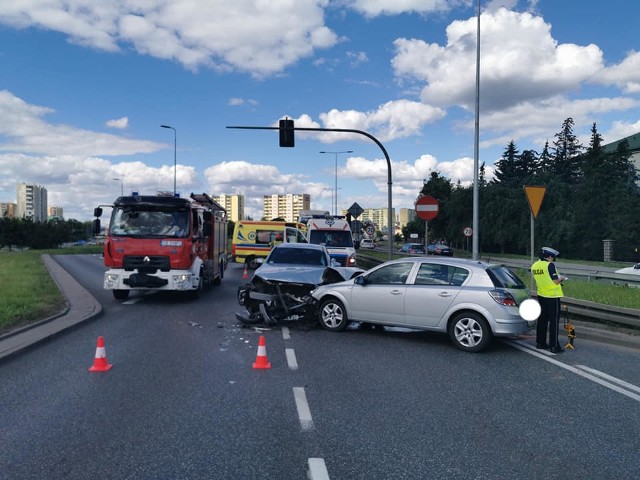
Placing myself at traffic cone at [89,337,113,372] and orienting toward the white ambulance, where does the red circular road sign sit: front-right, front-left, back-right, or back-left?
front-right

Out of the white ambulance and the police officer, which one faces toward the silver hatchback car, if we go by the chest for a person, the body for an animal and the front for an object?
the white ambulance

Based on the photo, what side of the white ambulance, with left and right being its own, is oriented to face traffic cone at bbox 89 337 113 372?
front

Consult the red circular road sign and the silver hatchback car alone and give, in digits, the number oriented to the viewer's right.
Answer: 0

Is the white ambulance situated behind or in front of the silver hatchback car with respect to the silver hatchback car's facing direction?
in front

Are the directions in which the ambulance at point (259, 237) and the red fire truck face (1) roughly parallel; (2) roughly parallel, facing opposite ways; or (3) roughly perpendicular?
roughly perpendicular

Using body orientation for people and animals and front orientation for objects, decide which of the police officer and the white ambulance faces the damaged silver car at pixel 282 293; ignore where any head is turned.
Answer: the white ambulance

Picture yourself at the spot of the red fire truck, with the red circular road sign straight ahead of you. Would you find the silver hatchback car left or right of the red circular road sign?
right

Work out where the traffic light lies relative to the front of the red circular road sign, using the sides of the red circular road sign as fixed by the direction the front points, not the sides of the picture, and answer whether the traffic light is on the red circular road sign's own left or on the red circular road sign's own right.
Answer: on the red circular road sign's own right

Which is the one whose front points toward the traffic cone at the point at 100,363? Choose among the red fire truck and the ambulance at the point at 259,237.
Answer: the red fire truck

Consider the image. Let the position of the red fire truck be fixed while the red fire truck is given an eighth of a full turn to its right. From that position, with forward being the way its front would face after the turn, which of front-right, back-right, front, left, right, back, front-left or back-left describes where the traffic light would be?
back

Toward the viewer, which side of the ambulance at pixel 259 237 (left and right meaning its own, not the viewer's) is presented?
right

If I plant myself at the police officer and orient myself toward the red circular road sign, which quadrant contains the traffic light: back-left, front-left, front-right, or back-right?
front-left

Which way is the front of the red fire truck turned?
toward the camera

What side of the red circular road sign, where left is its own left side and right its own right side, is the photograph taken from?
front
